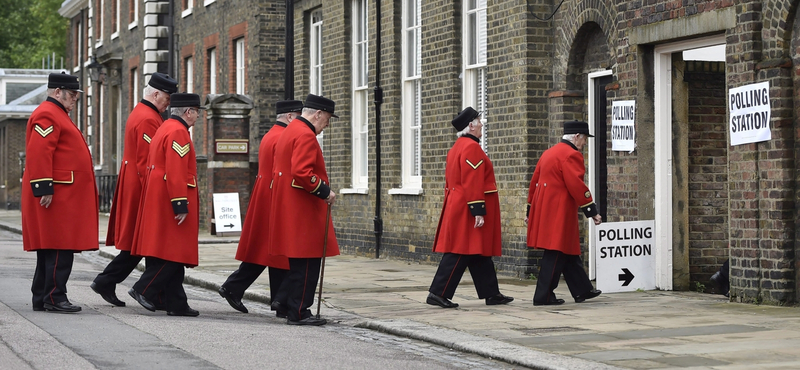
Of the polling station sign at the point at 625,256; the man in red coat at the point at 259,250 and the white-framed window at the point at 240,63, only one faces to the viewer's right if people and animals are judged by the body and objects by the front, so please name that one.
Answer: the man in red coat

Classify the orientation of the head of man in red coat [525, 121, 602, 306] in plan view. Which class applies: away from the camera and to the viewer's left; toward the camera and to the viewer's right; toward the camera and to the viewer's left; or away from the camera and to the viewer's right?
away from the camera and to the viewer's right

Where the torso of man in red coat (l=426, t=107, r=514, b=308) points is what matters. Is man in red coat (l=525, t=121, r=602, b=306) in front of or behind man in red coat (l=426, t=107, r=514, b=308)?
in front

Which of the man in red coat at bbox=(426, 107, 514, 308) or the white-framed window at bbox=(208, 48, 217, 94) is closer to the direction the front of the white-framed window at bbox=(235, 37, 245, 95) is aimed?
the man in red coat

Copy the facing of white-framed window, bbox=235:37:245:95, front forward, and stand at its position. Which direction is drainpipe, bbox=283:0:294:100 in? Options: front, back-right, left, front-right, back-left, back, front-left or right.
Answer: front-left

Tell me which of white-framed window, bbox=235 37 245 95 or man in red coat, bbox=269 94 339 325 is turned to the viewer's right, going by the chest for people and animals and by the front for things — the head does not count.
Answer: the man in red coat

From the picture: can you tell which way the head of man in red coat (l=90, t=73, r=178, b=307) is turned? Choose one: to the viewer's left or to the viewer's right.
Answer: to the viewer's right

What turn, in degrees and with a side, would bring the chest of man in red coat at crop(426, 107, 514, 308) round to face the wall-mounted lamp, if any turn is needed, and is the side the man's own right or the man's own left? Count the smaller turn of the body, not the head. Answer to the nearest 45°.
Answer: approximately 135° to the man's own left

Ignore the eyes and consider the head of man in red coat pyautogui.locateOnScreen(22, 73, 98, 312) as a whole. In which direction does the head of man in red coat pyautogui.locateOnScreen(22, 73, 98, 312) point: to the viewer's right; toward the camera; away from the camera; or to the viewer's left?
to the viewer's right

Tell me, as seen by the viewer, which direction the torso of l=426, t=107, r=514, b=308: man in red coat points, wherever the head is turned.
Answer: to the viewer's right

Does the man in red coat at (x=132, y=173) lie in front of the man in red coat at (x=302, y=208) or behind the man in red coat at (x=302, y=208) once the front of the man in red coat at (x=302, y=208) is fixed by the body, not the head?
behind

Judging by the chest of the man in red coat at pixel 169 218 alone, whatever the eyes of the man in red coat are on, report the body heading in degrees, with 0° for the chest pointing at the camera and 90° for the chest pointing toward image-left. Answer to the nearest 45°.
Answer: approximately 270°

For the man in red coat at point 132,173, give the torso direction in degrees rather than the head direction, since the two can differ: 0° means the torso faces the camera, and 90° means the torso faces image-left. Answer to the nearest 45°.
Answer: approximately 270°
